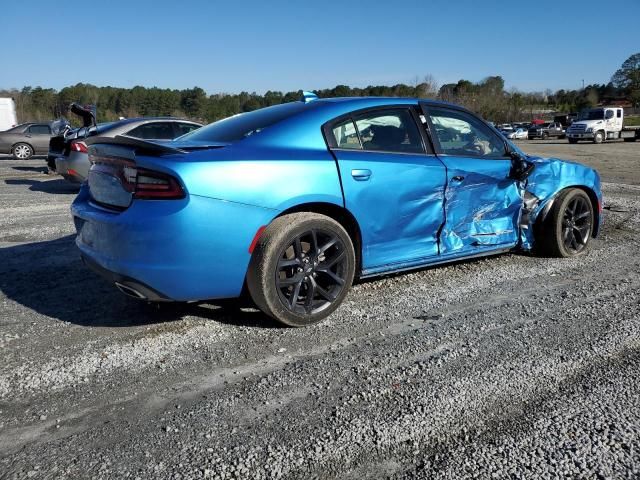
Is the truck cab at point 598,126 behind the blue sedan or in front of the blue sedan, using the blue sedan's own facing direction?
in front

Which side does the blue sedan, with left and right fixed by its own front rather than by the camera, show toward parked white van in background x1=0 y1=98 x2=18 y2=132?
left

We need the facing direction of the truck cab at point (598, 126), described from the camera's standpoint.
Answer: facing the viewer and to the left of the viewer

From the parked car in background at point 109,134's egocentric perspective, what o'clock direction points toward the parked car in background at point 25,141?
the parked car in background at point 25,141 is roughly at 10 o'clock from the parked car in background at point 109,134.

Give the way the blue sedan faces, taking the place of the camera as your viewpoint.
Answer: facing away from the viewer and to the right of the viewer

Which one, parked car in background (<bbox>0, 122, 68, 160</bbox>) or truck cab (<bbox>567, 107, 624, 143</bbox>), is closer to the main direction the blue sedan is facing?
the truck cab

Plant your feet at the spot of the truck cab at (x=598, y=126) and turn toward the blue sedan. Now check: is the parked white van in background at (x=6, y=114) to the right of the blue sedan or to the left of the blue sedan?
right

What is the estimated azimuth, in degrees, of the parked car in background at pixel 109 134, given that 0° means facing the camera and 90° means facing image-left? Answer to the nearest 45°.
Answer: approximately 225°
